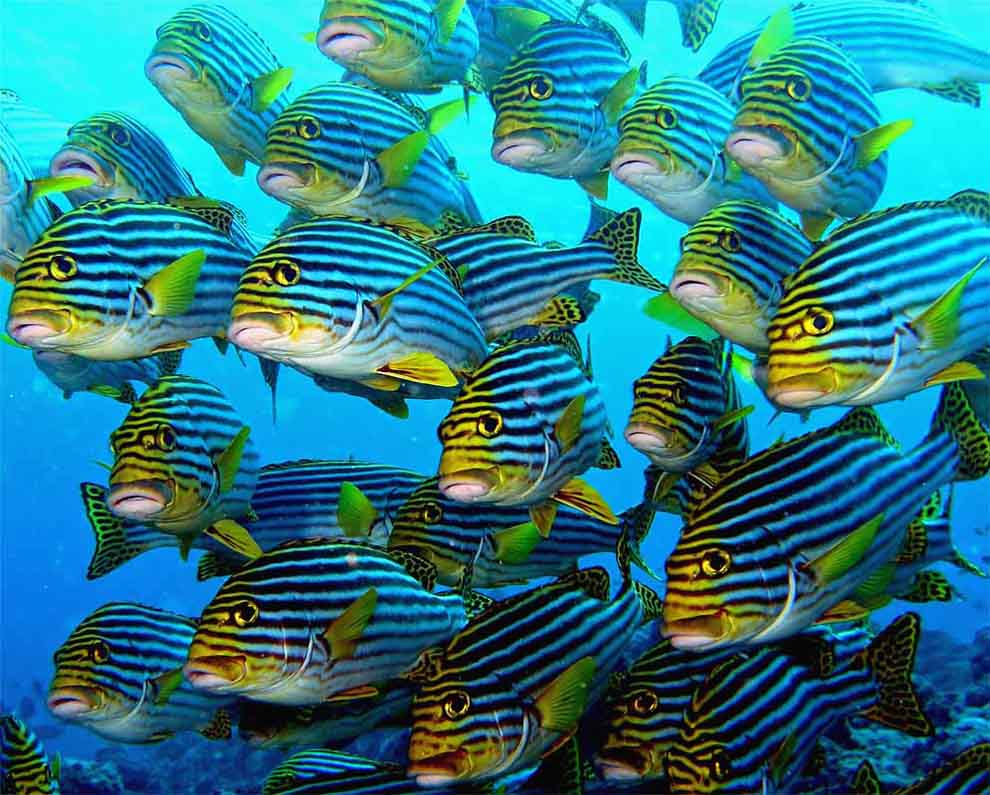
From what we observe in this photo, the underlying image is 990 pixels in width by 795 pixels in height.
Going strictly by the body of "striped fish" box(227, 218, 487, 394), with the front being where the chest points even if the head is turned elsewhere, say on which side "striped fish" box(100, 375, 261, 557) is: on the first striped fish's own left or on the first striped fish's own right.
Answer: on the first striped fish's own right

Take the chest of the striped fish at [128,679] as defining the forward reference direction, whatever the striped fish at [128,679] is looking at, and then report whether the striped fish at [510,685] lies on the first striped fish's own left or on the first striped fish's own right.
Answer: on the first striped fish's own left

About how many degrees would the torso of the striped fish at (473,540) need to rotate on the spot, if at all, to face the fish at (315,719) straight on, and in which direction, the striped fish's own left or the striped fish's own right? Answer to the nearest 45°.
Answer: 0° — it already faces it

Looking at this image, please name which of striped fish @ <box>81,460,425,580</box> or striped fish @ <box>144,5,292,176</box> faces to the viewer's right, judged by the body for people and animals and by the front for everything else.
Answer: striped fish @ <box>81,460,425,580</box>

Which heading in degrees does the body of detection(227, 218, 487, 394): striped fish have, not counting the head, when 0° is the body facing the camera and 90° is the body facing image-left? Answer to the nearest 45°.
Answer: approximately 45°

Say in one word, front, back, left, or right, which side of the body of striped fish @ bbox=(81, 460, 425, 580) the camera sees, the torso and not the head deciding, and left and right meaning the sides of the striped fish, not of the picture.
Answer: right

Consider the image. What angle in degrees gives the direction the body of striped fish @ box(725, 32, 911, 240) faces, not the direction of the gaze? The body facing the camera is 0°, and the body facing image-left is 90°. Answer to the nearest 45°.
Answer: approximately 45°

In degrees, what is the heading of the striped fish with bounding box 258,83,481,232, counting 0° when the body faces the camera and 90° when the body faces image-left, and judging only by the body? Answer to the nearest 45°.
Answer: approximately 45°

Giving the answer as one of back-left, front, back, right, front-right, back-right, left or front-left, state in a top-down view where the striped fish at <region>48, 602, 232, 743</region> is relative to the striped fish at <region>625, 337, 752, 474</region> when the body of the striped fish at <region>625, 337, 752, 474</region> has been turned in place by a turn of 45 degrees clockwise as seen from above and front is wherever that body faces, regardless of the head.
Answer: front
